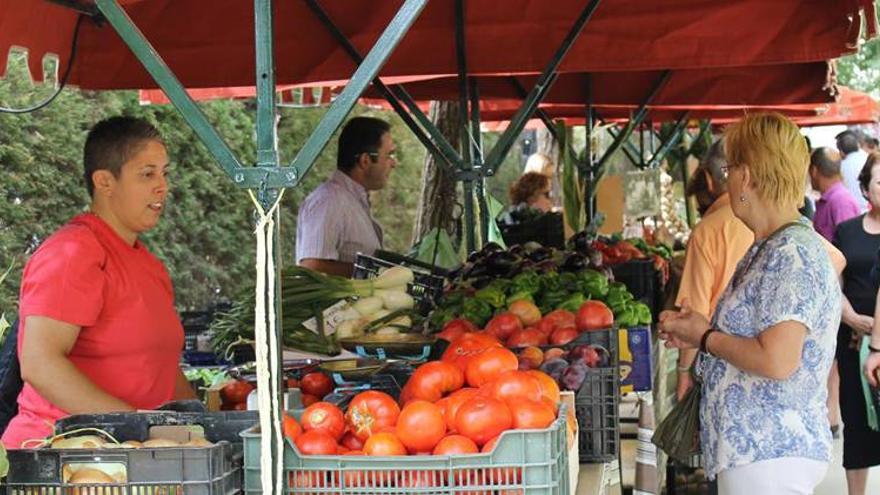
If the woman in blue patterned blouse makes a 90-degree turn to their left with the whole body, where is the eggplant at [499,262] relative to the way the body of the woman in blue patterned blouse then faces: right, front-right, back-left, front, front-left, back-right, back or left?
back-right

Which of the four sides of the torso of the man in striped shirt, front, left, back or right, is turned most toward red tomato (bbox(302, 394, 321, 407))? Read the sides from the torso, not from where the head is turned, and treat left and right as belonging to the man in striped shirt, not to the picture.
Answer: right

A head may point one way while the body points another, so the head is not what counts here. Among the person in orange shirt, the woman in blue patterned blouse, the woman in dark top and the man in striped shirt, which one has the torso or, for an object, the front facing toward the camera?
the woman in dark top

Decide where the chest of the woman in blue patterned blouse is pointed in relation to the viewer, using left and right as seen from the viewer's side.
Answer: facing to the left of the viewer

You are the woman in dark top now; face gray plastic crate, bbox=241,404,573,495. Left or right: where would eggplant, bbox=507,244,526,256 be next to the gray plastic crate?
right

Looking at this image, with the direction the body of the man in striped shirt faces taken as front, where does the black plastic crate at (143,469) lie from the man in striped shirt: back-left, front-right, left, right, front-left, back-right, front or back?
right

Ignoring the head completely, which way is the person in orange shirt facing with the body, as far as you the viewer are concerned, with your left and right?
facing away from the viewer and to the left of the viewer

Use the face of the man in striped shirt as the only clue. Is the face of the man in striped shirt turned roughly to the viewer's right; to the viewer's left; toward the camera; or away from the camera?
to the viewer's right

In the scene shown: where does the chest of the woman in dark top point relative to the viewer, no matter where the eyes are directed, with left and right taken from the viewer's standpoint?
facing the viewer

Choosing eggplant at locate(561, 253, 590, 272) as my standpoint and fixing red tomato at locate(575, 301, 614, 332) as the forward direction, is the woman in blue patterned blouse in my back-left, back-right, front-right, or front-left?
front-left

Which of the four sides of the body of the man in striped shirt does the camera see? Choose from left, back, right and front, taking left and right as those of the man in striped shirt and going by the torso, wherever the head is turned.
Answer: right

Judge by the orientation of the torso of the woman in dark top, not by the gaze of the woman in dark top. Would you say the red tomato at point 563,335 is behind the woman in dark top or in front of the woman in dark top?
in front
